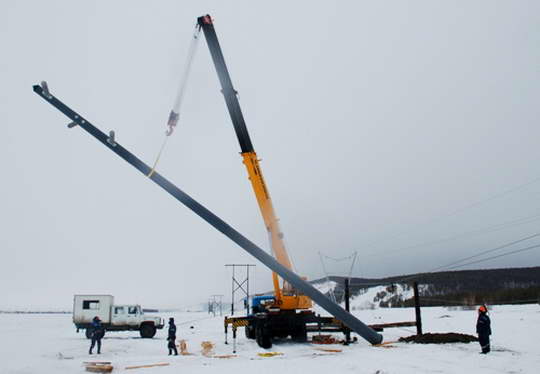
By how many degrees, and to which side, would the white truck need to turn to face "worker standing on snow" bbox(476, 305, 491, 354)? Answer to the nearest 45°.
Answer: approximately 45° to its right

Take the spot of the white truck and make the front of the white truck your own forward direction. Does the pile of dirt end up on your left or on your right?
on your right

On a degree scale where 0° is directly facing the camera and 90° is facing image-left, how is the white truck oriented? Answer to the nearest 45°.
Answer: approximately 270°

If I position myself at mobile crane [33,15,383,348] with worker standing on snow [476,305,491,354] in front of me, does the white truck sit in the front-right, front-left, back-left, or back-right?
back-left
